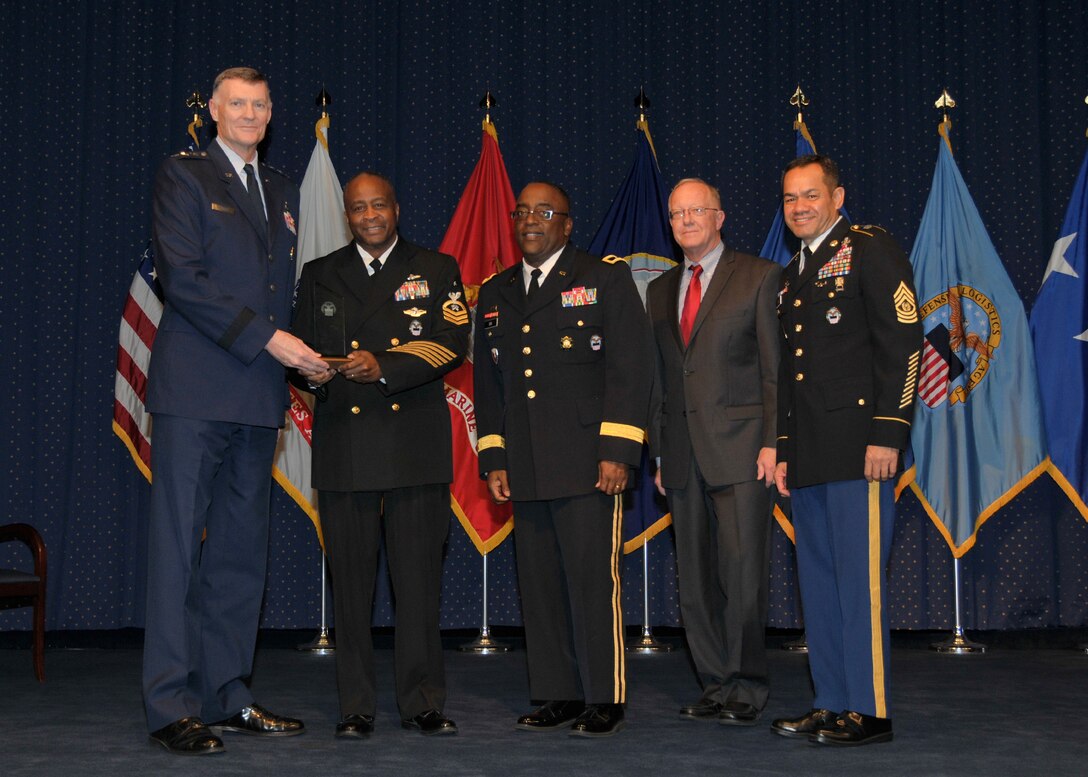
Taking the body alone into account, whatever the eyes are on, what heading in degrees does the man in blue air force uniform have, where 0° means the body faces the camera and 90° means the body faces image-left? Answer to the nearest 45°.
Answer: approximately 315°

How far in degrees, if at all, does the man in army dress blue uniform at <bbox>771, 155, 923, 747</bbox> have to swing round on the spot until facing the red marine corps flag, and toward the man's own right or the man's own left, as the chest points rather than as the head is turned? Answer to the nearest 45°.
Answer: approximately 90° to the man's own right

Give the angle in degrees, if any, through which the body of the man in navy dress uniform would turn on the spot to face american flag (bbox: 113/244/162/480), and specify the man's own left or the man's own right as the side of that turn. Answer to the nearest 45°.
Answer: approximately 135° to the man's own right

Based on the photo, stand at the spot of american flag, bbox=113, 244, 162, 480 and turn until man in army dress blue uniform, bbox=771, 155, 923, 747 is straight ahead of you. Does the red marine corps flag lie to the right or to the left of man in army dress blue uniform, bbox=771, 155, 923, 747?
left

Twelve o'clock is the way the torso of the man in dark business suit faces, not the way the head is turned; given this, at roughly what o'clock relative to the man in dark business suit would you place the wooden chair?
The wooden chair is roughly at 2 o'clock from the man in dark business suit.

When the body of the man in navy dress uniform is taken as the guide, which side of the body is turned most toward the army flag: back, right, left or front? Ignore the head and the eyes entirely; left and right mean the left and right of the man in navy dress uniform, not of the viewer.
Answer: back

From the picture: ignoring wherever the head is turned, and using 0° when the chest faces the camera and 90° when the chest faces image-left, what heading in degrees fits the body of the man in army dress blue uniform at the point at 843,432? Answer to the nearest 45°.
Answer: approximately 45°

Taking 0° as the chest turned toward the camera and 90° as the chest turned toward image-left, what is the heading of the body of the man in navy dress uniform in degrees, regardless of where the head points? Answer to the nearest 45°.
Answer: approximately 0°

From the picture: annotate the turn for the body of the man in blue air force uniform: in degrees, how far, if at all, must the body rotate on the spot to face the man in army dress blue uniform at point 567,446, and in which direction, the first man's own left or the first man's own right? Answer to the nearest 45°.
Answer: approximately 45° to the first man's own left
